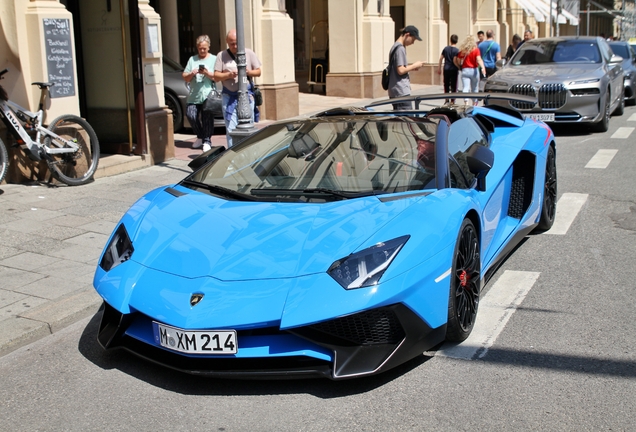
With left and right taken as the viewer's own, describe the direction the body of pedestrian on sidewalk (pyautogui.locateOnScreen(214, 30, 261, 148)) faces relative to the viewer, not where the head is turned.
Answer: facing the viewer

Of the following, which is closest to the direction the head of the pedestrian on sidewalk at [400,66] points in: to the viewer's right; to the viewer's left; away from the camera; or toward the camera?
to the viewer's right

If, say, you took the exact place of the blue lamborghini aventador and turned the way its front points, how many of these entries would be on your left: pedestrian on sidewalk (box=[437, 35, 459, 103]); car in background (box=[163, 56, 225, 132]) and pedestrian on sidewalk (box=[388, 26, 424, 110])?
0

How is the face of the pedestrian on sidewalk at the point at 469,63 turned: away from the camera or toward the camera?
away from the camera

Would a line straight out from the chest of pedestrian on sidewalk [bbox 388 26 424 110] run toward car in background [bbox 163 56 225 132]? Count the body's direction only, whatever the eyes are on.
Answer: no

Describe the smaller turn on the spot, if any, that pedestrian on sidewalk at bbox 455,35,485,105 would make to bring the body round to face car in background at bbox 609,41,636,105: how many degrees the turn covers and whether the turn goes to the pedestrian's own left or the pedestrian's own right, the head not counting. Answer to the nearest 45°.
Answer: approximately 45° to the pedestrian's own right

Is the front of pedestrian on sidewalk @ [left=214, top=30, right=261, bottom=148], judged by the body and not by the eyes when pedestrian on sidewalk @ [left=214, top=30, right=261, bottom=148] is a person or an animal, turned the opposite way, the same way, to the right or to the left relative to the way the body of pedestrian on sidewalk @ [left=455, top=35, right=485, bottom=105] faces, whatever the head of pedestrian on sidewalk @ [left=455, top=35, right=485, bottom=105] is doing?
the opposite way

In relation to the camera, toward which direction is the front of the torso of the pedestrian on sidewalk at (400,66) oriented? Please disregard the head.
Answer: to the viewer's right

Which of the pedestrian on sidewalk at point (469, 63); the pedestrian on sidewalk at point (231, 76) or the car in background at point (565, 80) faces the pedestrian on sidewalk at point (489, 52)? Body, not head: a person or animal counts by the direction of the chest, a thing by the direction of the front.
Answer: the pedestrian on sidewalk at point (469, 63)

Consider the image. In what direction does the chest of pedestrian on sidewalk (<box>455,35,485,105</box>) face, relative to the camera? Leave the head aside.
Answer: away from the camera

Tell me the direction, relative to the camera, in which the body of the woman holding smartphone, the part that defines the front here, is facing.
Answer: toward the camera

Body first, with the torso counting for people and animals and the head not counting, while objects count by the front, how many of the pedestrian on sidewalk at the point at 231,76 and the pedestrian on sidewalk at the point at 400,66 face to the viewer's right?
1

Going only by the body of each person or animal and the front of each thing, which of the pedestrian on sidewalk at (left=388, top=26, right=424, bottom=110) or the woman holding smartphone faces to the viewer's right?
the pedestrian on sidewalk

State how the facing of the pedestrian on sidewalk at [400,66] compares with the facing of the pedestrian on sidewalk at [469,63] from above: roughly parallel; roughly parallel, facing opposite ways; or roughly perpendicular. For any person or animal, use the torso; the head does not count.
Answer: roughly perpendicular

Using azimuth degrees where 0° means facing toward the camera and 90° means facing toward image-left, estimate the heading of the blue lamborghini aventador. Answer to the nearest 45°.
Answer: approximately 45°

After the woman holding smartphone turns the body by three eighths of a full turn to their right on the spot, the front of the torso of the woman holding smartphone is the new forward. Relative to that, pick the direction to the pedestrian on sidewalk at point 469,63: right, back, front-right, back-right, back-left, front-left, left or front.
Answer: right
